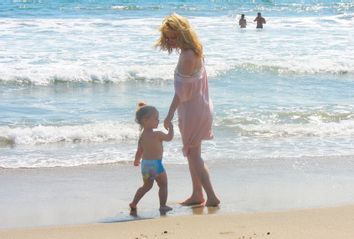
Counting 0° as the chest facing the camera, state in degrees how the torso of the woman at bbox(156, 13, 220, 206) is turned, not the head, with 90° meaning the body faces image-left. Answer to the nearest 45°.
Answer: approximately 90°
